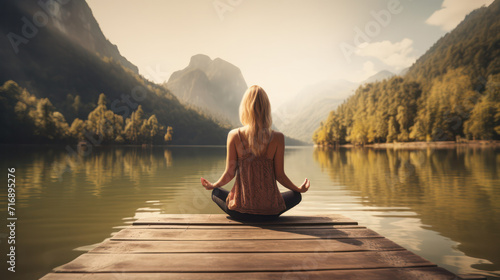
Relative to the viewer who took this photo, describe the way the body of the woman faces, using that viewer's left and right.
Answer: facing away from the viewer

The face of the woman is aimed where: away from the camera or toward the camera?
away from the camera
